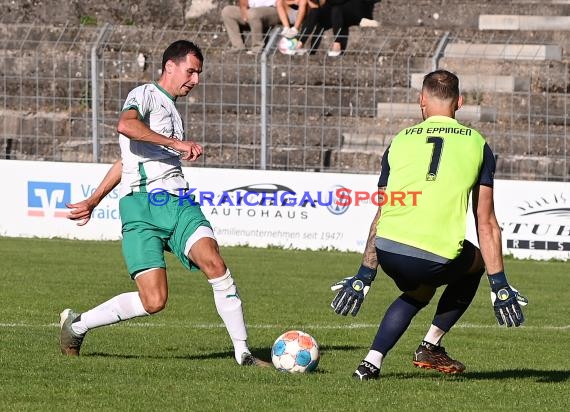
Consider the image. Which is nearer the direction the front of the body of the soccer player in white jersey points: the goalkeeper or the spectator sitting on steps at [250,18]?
the goalkeeper

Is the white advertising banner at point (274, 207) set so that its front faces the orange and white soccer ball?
yes

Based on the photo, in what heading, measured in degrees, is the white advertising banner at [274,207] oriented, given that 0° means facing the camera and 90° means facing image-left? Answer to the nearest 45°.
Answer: approximately 0°

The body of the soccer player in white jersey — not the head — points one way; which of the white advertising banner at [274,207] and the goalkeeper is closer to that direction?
the goalkeeper

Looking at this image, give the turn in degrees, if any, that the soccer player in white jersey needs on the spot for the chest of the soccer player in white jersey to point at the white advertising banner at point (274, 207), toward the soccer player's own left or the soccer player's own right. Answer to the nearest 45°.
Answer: approximately 135° to the soccer player's own left

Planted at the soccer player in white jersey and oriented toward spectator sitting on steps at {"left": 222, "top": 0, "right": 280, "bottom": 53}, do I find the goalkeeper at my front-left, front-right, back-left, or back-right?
back-right

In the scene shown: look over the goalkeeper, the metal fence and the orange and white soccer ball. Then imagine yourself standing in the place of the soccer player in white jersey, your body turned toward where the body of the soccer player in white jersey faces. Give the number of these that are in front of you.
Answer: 2

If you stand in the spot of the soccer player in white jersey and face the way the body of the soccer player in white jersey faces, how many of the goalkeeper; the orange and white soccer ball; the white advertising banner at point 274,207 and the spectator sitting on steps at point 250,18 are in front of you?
2

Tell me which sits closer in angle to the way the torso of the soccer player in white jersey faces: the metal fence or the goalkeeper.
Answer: the goalkeeper

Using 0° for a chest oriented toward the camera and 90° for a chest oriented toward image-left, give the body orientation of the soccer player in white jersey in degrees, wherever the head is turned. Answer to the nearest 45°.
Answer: approximately 315°
